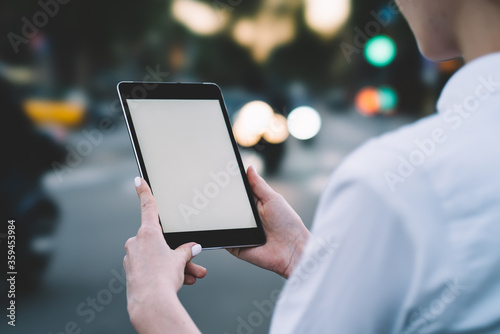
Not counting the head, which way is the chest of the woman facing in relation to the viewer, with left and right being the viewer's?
facing away from the viewer and to the left of the viewer
